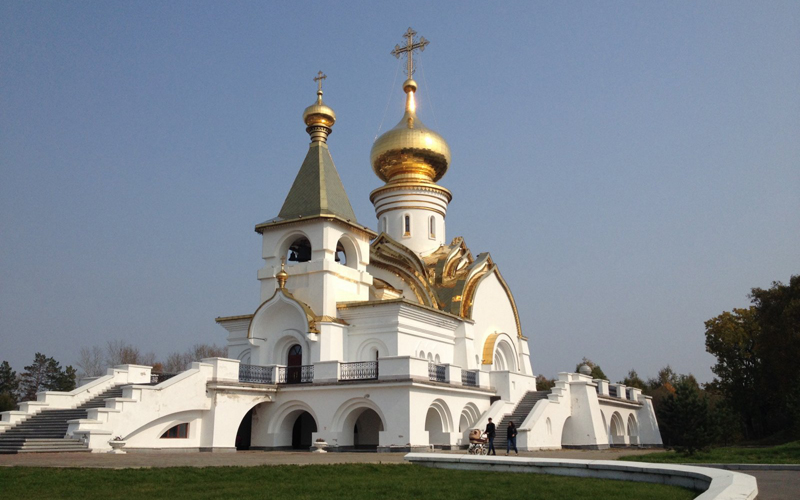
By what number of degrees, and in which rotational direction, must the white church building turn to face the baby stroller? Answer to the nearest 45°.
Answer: approximately 90° to its left

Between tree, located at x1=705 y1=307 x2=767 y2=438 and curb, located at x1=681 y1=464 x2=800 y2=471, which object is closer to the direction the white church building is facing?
the curb

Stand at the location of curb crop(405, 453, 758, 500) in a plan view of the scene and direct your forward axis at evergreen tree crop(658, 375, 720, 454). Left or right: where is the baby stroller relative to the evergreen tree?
left

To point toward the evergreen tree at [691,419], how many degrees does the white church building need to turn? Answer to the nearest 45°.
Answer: approximately 135° to its left

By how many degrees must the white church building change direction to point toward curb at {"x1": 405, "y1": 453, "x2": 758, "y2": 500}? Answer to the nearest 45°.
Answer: approximately 45° to its left

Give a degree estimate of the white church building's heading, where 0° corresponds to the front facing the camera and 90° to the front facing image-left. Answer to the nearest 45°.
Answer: approximately 45°

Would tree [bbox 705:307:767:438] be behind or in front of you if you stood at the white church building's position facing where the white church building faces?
behind
